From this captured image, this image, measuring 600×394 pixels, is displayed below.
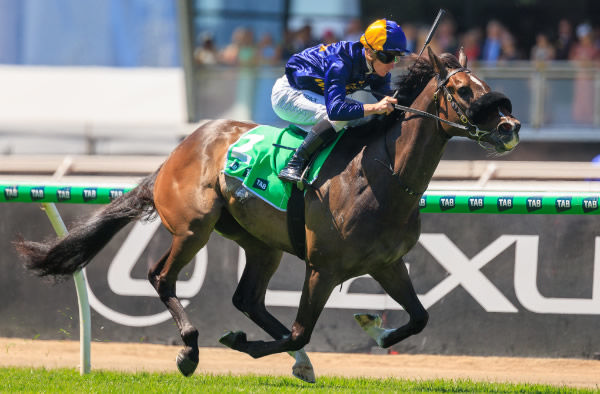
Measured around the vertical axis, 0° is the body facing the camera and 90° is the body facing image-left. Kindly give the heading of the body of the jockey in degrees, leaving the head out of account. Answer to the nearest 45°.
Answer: approximately 270°

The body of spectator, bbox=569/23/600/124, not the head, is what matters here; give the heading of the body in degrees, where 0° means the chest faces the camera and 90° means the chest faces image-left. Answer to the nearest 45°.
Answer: approximately 0°

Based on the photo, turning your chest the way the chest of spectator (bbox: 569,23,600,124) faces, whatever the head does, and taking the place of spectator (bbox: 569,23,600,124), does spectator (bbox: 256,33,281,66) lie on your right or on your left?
on your right

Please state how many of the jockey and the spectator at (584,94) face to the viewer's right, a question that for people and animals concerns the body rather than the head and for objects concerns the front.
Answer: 1

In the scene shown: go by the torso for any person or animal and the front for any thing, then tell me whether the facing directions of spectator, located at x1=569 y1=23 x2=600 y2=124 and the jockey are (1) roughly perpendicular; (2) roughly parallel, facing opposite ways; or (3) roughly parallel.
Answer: roughly perpendicular

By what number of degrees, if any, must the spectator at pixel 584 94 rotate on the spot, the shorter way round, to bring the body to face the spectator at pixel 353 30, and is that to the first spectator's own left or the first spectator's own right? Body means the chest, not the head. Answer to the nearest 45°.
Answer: approximately 90° to the first spectator's own right

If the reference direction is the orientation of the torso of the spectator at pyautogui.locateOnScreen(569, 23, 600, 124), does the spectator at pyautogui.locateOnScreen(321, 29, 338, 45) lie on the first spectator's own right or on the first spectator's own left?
on the first spectator's own right

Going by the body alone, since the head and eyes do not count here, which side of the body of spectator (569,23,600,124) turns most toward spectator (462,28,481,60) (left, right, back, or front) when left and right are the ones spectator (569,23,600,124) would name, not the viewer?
right

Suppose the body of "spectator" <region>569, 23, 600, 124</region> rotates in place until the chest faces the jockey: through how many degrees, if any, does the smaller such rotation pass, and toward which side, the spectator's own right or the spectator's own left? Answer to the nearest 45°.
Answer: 0° — they already face them

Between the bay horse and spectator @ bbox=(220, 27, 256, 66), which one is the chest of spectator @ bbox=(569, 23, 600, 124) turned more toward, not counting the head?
the bay horse

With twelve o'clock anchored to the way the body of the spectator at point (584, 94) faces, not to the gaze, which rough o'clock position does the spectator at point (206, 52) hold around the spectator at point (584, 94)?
the spectator at point (206, 52) is roughly at 3 o'clock from the spectator at point (584, 94).

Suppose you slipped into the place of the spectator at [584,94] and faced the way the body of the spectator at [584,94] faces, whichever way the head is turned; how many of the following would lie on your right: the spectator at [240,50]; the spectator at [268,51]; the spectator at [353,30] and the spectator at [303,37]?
4

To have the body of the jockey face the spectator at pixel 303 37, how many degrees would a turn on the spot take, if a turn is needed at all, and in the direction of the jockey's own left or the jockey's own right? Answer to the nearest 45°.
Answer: approximately 90° to the jockey's own left

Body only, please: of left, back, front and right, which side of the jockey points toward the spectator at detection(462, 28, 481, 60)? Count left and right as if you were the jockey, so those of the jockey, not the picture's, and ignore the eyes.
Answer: left

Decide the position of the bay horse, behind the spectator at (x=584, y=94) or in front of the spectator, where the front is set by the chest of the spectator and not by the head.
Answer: in front
